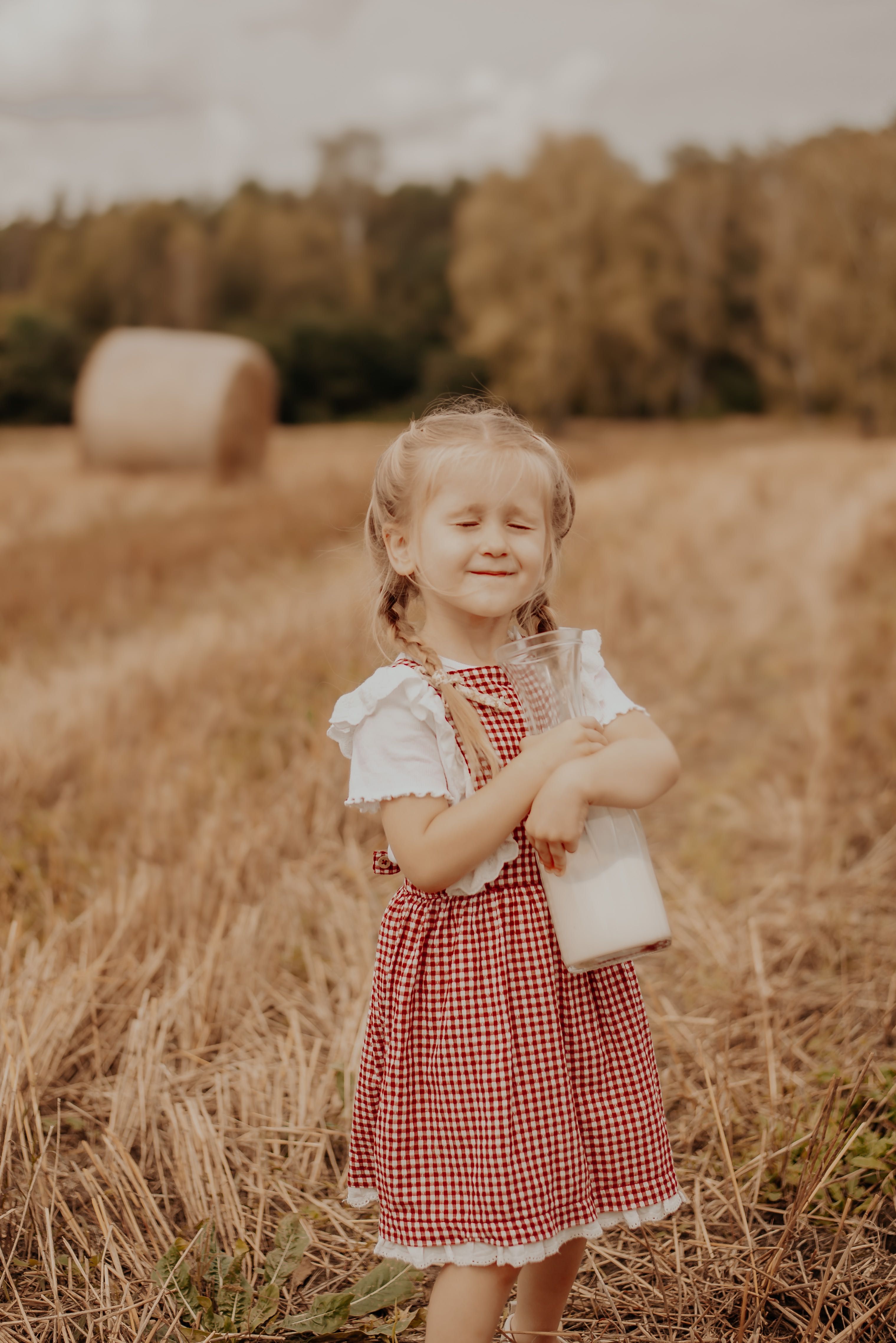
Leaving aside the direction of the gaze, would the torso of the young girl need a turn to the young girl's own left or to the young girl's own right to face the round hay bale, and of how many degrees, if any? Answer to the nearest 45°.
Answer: approximately 135° to the young girl's own left

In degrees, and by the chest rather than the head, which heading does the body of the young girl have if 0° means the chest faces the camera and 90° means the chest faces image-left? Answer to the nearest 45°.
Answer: approximately 315°
